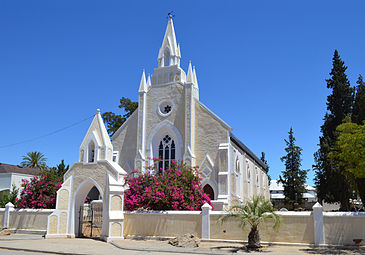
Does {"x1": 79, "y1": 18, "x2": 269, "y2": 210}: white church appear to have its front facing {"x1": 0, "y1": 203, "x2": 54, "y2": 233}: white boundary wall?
yes

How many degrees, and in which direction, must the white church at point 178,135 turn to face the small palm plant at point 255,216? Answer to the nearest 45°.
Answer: approximately 45° to its left

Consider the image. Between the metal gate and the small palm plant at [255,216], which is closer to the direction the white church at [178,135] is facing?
the metal gate

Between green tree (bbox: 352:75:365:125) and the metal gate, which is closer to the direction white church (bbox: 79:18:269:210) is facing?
the metal gate

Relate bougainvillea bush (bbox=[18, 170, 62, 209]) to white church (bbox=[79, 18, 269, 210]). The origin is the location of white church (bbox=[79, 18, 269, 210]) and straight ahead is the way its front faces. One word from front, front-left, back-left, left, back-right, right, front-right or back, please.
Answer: front

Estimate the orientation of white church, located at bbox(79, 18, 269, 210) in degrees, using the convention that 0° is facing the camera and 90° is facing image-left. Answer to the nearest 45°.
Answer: approximately 45°

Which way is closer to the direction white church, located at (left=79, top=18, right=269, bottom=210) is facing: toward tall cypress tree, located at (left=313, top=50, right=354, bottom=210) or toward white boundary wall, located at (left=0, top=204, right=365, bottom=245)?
the white boundary wall

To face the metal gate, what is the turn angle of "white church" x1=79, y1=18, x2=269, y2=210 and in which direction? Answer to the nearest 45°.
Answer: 0° — it already faces it

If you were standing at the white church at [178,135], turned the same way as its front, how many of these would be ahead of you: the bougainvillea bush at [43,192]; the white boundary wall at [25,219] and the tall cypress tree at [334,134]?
2
